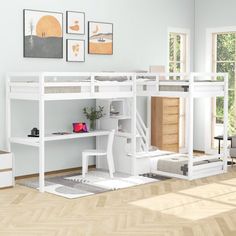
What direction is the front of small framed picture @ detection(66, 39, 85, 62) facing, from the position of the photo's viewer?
facing the viewer and to the right of the viewer

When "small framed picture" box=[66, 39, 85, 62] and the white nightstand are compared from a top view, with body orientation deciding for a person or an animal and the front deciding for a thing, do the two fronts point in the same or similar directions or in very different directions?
same or similar directions

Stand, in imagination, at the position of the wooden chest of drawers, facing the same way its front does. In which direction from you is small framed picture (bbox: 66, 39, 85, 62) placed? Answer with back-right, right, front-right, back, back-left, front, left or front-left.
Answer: right

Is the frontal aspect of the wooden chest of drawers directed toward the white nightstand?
no

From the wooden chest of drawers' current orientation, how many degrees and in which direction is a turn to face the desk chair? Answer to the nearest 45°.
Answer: approximately 90° to its right

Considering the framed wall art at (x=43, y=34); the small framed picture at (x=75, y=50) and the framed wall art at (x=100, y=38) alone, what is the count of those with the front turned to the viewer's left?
0

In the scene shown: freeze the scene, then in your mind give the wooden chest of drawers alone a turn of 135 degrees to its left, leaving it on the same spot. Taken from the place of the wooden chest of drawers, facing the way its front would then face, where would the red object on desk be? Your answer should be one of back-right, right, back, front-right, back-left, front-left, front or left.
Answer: back-left

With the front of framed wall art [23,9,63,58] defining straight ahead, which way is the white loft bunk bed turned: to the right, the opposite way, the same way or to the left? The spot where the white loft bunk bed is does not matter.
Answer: the same way

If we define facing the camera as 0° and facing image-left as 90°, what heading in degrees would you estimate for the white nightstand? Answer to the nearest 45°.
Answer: approximately 315°

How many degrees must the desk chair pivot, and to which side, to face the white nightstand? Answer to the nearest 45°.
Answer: approximately 45° to its left

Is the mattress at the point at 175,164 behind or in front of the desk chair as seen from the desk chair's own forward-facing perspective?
behind

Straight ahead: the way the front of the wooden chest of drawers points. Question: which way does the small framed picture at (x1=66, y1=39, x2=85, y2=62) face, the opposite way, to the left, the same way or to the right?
the same way

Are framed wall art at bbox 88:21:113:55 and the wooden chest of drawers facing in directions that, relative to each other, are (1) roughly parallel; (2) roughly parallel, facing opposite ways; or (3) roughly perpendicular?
roughly parallel

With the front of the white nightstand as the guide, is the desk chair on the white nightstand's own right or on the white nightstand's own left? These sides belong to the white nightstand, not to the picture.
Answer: on the white nightstand's own left
